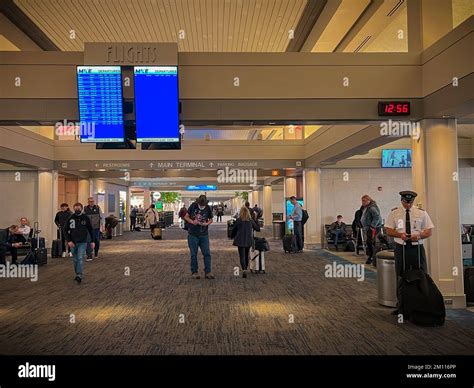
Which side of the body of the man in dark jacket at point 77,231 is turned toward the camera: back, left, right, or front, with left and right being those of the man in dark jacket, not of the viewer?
front

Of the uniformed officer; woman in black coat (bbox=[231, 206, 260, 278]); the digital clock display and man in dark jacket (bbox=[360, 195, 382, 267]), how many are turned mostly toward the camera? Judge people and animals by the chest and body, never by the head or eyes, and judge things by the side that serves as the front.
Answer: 2

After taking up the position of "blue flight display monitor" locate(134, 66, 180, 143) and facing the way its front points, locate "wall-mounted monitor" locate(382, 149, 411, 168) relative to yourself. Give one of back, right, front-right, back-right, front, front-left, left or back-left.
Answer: back-left

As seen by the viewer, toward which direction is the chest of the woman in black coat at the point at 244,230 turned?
away from the camera

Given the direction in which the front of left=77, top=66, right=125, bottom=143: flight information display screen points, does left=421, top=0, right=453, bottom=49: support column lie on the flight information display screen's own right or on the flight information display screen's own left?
on the flight information display screen's own left

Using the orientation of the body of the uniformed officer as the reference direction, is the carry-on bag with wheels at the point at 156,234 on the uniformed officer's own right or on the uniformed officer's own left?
on the uniformed officer's own right

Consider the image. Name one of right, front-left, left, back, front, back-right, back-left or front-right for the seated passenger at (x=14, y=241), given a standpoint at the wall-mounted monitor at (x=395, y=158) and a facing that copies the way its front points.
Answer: front-right

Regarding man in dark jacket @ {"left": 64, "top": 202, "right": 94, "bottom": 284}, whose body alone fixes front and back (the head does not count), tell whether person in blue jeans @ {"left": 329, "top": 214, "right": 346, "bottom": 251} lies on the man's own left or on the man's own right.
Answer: on the man's own left

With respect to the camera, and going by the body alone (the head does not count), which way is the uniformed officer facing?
toward the camera

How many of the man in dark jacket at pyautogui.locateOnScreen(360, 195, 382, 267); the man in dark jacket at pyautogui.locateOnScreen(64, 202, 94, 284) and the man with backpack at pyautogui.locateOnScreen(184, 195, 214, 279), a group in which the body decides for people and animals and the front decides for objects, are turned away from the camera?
0

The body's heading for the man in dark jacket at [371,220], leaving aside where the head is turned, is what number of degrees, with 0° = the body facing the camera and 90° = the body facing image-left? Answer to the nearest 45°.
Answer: approximately 90°

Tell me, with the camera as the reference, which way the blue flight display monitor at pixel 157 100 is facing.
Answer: facing the viewer
